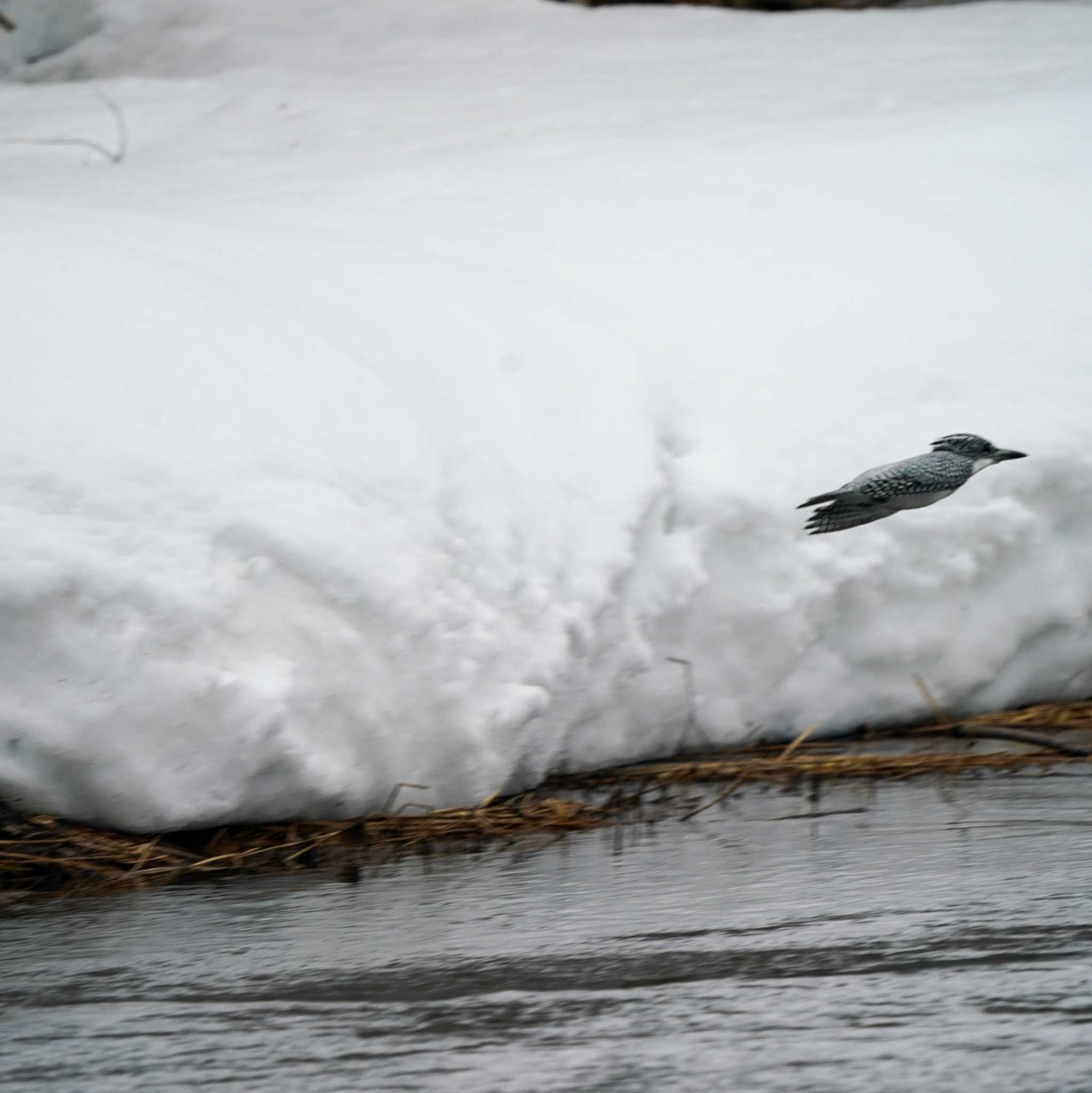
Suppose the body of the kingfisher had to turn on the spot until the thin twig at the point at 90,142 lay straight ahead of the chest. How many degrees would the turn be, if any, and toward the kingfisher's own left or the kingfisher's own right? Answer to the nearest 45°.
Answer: approximately 135° to the kingfisher's own left

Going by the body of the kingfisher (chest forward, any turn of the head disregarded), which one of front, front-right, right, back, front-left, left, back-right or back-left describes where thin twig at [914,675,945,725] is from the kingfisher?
left

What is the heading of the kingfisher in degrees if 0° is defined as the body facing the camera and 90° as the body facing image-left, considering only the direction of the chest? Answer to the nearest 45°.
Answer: approximately 270°

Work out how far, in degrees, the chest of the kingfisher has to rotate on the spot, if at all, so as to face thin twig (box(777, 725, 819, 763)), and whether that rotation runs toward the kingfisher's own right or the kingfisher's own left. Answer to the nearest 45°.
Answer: approximately 90° to the kingfisher's own left

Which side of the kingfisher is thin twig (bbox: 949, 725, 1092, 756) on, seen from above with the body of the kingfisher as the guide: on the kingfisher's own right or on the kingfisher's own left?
on the kingfisher's own left
